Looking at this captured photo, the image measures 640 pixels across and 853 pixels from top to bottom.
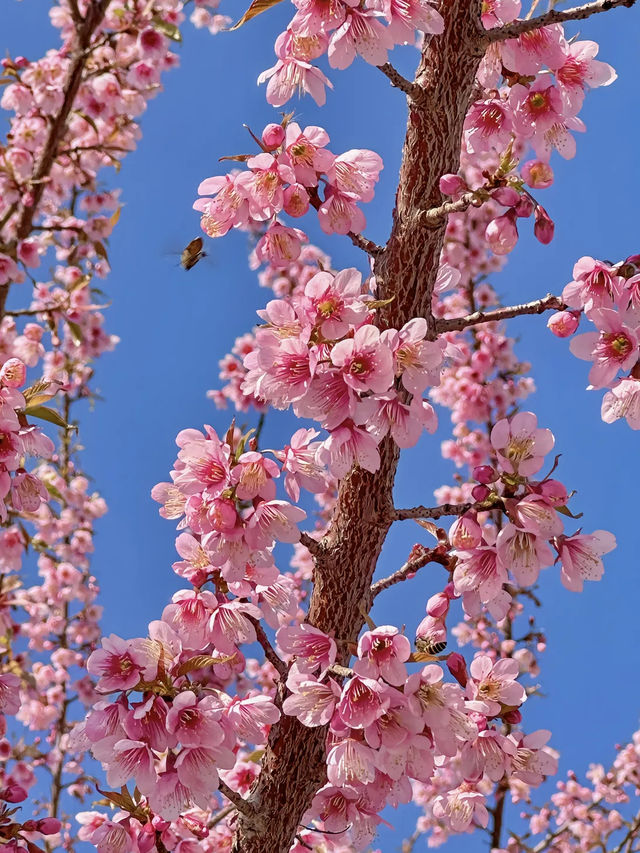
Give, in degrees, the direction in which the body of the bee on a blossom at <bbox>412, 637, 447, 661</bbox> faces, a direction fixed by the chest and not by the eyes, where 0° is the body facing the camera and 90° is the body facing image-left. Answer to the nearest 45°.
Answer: approximately 90°
